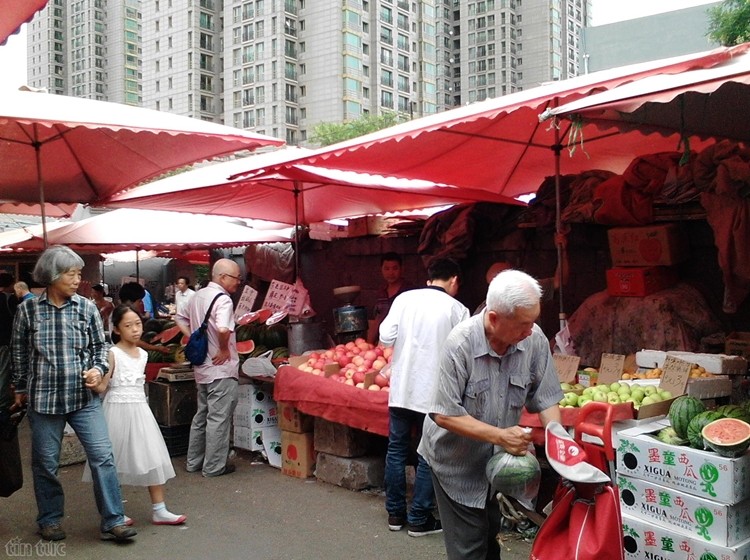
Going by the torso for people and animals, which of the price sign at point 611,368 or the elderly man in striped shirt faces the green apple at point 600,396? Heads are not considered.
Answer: the price sign

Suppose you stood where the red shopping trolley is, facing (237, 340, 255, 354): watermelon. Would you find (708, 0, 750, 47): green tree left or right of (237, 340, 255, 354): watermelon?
right

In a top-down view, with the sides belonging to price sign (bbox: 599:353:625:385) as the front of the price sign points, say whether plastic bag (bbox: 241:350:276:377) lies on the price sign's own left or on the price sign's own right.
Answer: on the price sign's own right
